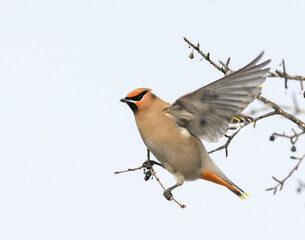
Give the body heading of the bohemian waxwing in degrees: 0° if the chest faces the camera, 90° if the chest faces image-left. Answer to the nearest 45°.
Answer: approximately 90°

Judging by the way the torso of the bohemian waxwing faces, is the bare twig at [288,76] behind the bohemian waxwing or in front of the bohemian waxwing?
behind

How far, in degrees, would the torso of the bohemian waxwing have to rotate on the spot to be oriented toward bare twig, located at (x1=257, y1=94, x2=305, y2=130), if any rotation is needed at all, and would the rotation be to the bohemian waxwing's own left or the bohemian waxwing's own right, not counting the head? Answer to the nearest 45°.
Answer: approximately 180°
